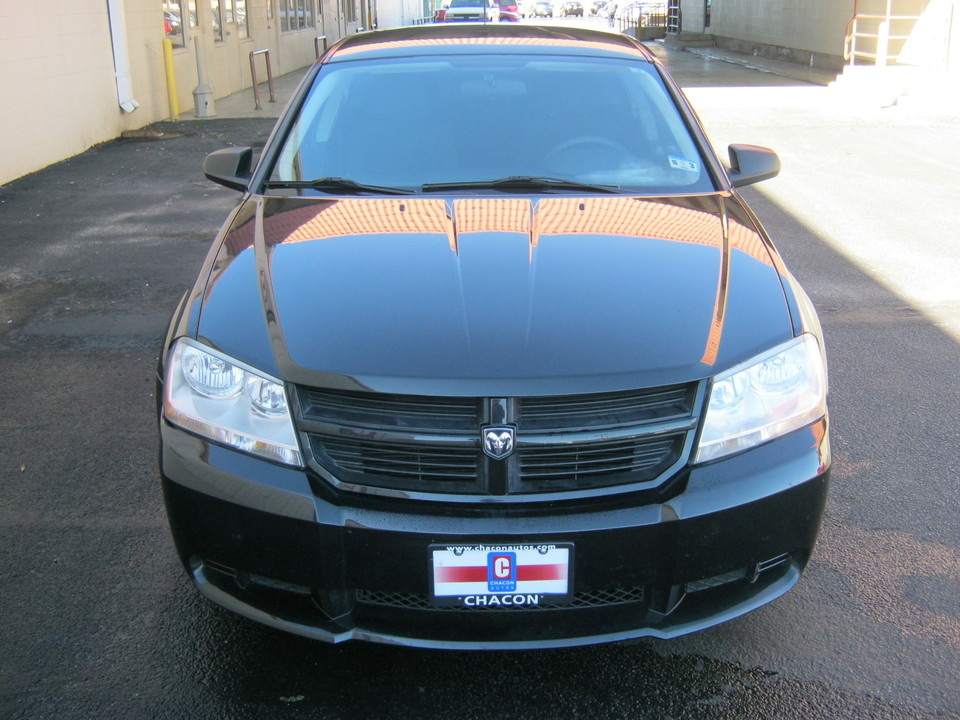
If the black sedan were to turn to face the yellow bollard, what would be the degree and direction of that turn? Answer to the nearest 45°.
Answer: approximately 180°

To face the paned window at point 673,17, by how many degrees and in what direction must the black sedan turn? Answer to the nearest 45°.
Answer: approximately 180°

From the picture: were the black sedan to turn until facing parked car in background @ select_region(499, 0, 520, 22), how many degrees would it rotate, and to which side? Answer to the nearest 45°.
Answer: approximately 180°

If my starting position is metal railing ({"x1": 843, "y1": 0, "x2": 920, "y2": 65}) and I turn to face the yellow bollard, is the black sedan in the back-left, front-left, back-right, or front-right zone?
front-left

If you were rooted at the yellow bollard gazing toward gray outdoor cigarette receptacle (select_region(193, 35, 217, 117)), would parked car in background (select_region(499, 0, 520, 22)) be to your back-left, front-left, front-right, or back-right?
front-left

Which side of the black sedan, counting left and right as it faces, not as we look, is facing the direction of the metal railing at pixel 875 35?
back

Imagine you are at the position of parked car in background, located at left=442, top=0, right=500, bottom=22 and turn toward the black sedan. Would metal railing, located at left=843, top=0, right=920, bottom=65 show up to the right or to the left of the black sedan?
left

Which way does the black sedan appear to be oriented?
toward the camera

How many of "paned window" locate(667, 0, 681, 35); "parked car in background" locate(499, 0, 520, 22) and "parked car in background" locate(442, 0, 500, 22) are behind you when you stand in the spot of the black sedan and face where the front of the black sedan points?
3

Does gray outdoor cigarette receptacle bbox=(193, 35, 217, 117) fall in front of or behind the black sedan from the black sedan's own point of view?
behind

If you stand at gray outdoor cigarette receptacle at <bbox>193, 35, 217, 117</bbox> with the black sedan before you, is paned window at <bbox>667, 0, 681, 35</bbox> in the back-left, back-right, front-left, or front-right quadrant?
back-left
